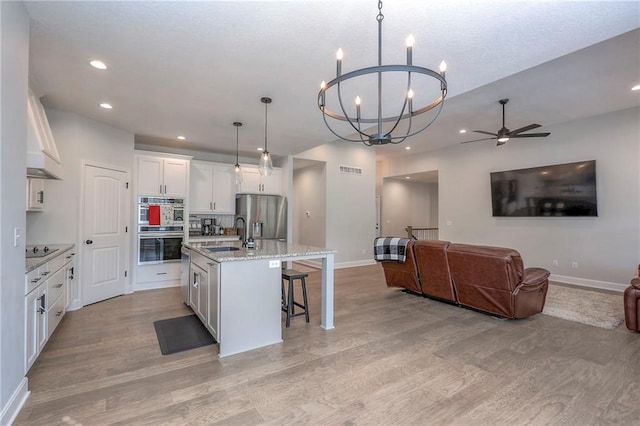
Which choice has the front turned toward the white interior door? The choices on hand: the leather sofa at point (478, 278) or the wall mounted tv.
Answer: the wall mounted tv

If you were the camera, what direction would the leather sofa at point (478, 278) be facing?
facing away from the viewer and to the right of the viewer

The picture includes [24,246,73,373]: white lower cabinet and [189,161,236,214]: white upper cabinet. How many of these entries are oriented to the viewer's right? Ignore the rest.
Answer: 1

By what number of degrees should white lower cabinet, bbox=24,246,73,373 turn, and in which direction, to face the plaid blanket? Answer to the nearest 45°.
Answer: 0° — it already faces it

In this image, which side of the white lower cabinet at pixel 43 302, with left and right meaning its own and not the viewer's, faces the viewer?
right

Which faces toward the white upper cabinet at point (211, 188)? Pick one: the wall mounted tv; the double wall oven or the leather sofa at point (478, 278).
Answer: the wall mounted tv

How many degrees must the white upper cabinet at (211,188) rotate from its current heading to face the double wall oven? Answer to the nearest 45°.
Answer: approximately 45° to its right

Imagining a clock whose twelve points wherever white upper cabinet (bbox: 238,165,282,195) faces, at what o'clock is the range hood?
The range hood is roughly at 1 o'clock from the white upper cabinet.

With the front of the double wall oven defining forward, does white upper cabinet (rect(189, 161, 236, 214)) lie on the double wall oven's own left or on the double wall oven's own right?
on the double wall oven's own left

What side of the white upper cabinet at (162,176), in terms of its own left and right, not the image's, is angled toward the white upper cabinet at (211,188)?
left

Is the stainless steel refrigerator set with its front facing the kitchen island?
yes

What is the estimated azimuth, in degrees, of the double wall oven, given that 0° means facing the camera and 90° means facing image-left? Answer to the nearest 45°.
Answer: approximately 0°
